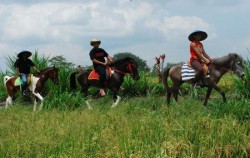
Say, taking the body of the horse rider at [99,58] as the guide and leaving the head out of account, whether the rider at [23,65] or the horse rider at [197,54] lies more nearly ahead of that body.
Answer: the horse rider

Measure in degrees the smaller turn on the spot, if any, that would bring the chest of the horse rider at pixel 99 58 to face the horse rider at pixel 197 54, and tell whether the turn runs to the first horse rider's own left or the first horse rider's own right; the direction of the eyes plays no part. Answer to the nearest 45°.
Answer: approximately 45° to the first horse rider's own left

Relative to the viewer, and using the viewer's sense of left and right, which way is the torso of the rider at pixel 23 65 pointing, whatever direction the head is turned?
facing the viewer and to the right of the viewer

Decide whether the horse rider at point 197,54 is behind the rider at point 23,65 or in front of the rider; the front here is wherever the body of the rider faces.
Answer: in front

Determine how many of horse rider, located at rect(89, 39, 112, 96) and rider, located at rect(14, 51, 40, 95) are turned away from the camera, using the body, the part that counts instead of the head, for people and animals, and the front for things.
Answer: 0

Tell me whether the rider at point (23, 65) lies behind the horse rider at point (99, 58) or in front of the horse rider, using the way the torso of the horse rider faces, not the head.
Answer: behind

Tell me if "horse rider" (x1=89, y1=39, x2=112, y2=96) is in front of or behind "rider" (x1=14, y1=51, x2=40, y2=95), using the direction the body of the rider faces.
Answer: in front
